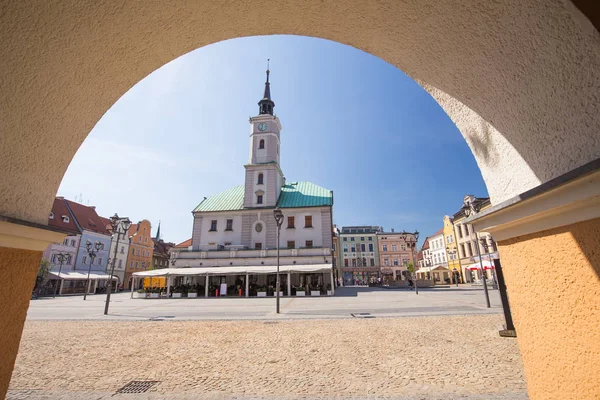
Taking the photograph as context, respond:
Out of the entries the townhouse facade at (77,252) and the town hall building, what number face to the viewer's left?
0

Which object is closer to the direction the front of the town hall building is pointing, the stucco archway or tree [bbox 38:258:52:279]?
the stucco archway

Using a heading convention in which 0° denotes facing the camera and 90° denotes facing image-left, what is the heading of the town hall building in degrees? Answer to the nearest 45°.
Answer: approximately 0°

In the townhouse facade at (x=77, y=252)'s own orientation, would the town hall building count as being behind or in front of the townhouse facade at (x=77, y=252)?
in front

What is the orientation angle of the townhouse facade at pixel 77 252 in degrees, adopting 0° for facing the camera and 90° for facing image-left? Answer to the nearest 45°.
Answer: approximately 315°

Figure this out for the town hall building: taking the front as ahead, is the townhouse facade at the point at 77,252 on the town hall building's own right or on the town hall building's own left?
on the town hall building's own right

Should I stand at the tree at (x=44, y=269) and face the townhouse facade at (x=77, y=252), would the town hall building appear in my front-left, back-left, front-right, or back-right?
front-right

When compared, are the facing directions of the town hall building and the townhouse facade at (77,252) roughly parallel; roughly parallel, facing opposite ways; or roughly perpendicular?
roughly perpendicular

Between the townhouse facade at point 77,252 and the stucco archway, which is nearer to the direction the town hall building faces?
the stucco archway

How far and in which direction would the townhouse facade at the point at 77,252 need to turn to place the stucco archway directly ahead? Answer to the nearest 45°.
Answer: approximately 45° to its right

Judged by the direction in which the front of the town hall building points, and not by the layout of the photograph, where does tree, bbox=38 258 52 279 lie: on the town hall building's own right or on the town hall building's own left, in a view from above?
on the town hall building's own right

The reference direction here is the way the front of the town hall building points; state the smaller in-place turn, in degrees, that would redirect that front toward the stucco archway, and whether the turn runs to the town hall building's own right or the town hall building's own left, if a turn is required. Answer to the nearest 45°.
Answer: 0° — it already faces it
